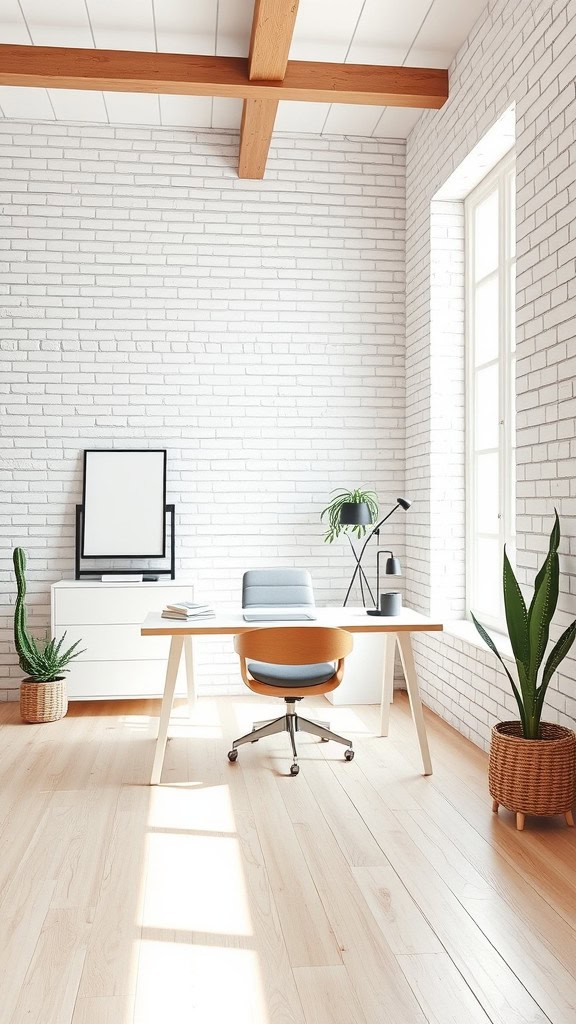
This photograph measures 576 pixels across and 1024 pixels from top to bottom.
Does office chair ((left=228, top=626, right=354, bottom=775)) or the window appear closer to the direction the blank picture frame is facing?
the office chair

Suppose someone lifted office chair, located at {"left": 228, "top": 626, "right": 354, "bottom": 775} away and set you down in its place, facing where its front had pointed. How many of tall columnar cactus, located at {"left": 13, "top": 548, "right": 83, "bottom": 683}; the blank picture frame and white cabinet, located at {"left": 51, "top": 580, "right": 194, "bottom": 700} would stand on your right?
0

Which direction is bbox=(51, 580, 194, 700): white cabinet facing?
toward the camera

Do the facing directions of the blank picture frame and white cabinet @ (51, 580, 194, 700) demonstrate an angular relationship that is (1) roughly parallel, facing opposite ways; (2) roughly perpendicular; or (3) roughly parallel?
roughly parallel

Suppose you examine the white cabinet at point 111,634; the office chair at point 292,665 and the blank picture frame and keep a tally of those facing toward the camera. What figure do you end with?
2

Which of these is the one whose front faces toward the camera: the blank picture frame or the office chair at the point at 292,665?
the blank picture frame

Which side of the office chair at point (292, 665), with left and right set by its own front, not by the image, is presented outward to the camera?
back

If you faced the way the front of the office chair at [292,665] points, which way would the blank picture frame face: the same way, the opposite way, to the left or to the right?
the opposite way

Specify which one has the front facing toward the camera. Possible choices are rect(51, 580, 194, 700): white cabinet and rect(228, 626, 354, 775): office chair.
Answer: the white cabinet

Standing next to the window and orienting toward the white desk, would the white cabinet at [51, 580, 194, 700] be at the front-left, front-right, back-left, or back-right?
front-right

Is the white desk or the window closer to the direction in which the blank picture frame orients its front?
the white desk

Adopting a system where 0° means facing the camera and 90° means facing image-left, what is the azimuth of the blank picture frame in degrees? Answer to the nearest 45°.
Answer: approximately 0°

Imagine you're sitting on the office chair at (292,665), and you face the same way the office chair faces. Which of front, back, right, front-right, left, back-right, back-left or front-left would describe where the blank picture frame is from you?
front-left

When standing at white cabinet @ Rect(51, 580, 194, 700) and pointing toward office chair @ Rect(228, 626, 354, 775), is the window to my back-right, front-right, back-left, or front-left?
front-left
